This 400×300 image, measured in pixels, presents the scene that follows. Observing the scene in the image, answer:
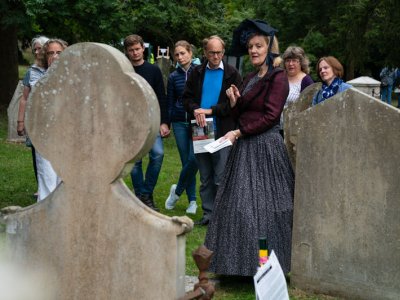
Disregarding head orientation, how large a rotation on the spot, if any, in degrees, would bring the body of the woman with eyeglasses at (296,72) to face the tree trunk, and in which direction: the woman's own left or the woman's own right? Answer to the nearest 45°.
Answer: approximately 90° to the woman's own right

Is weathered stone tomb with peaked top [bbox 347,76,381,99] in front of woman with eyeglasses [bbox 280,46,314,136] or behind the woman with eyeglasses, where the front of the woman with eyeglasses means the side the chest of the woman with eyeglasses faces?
behind

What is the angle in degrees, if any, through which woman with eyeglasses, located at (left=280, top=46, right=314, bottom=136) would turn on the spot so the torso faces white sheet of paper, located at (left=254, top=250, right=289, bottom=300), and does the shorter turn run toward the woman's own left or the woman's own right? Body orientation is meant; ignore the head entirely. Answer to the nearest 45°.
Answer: approximately 45° to the woman's own left

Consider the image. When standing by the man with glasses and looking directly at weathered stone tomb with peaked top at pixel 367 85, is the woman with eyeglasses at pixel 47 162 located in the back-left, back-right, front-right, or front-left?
back-left

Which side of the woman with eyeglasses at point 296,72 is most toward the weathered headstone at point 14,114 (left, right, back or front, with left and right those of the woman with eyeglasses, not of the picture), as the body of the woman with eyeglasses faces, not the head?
right

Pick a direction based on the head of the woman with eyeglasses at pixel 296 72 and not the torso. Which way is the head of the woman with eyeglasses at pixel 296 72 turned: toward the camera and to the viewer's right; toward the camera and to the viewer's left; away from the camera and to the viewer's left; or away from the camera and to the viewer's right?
toward the camera and to the viewer's left

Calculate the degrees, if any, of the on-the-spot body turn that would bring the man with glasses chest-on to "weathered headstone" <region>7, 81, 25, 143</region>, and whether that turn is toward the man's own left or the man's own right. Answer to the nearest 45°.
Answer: approximately 135° to the man's own right

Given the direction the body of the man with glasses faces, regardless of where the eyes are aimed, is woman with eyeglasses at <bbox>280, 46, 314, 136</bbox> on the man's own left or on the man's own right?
on the man's own left

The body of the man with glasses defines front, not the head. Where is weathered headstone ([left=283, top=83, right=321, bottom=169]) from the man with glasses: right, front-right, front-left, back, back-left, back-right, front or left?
left

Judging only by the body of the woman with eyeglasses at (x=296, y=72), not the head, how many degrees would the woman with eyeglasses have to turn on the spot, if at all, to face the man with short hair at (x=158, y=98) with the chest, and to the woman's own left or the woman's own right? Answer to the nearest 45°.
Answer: approximately 45° to the woman's own right

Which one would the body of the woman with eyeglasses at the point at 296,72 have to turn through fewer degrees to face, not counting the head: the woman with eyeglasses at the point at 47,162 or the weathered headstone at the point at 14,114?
the woman with eyeglasses

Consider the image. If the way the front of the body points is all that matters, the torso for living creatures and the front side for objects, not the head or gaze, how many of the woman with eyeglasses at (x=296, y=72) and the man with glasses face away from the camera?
0

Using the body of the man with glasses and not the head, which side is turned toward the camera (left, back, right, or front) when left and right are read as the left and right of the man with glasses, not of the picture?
front

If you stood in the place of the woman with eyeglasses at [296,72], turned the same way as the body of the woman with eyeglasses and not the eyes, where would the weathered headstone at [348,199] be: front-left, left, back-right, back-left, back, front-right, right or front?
front-left

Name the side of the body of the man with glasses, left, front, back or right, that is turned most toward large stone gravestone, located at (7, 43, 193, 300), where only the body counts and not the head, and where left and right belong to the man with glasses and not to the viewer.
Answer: front
